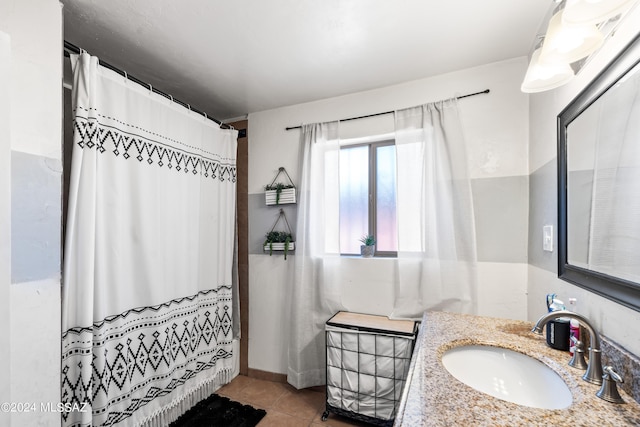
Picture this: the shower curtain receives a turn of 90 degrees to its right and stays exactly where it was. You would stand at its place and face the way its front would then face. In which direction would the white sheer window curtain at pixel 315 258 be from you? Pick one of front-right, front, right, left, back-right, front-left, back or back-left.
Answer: back-left

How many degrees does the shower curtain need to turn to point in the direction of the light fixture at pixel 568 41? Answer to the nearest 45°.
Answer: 0° — it already faces it

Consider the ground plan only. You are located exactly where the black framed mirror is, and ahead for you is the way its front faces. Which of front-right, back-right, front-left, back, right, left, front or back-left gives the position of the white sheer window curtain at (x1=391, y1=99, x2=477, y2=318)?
front-right

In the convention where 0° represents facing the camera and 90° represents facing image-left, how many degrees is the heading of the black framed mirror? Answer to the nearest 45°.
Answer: approximately 90°

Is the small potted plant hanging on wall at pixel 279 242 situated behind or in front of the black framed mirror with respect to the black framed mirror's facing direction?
in front

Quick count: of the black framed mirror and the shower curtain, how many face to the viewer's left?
1

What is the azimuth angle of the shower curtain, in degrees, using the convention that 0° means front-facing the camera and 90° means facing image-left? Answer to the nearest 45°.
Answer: approximately 315°

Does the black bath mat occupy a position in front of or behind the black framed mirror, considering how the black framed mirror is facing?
in front
